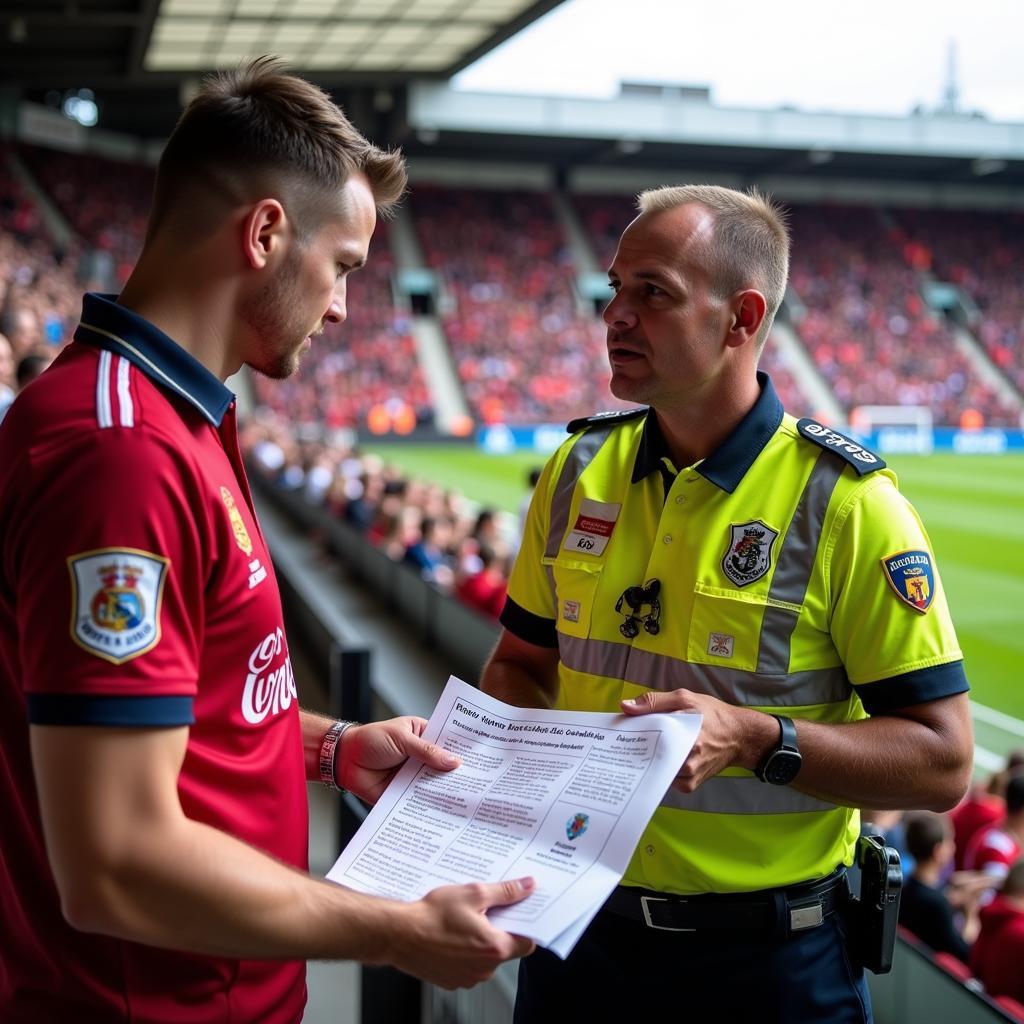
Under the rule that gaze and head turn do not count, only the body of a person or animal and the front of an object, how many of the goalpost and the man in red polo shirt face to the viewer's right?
1

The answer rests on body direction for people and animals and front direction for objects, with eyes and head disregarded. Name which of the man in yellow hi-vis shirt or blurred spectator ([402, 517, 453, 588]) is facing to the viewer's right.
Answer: the blurred spectator

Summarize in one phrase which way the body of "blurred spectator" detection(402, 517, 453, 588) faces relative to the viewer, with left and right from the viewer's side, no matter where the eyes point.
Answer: facing to the right of the viewer

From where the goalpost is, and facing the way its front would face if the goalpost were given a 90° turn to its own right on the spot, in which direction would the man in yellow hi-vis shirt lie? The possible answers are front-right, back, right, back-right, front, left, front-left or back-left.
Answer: left

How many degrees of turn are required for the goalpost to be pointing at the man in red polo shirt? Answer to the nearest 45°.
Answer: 0° — it already faces them

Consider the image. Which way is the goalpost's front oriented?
toward the camera

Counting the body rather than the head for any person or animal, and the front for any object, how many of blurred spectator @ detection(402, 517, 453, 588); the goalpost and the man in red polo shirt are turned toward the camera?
1

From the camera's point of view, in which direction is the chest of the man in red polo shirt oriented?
to the viewer's right

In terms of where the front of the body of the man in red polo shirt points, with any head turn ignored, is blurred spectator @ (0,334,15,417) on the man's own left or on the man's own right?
on the man's own left

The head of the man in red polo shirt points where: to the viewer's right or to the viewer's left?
to the viewer's right

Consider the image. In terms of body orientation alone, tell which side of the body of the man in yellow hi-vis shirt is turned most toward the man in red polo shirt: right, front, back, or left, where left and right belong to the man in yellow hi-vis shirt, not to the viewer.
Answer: front
